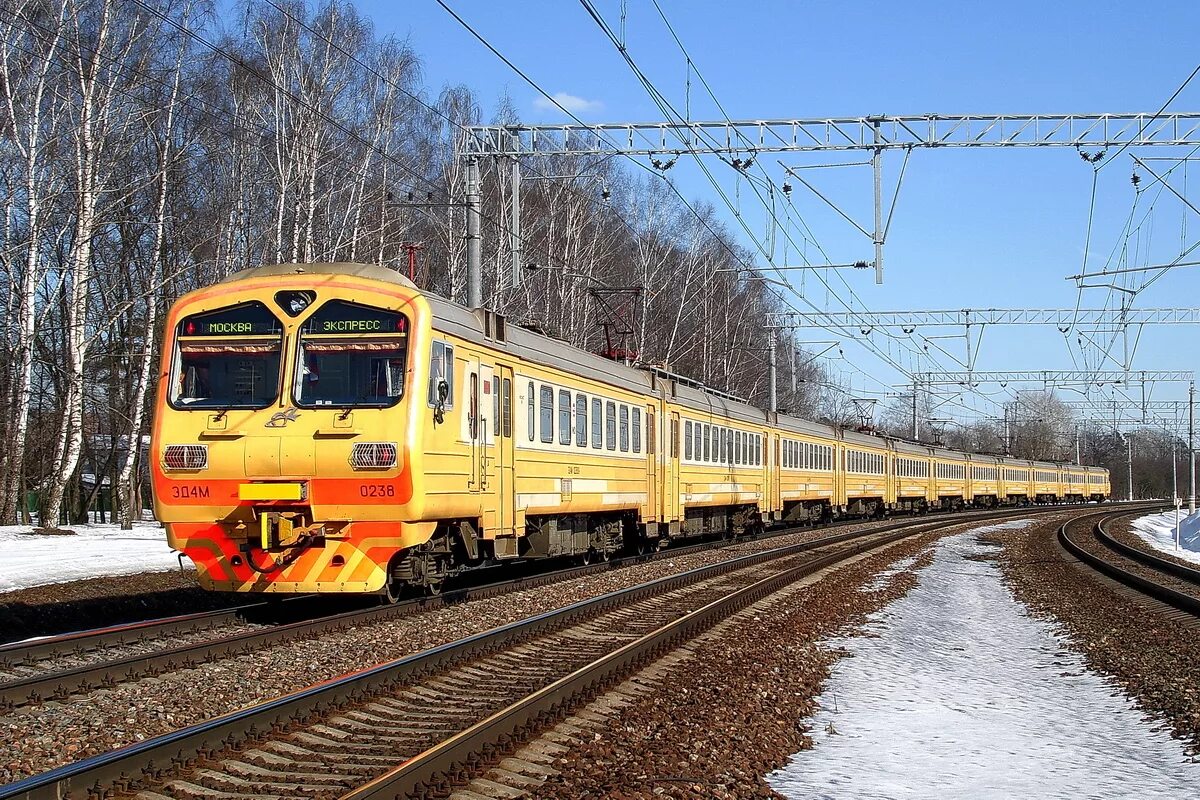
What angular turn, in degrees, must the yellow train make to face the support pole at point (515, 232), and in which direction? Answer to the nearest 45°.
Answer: approximately 135° to its right

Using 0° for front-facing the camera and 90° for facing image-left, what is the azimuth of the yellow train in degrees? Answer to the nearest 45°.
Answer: approximately 45°

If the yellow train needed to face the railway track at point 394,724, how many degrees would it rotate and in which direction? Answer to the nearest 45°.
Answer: approximately 45° to its left

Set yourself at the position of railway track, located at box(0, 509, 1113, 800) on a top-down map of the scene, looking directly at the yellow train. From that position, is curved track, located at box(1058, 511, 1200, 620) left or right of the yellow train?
right

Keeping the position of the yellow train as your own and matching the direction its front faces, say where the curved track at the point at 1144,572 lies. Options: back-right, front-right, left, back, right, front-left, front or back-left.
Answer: back
